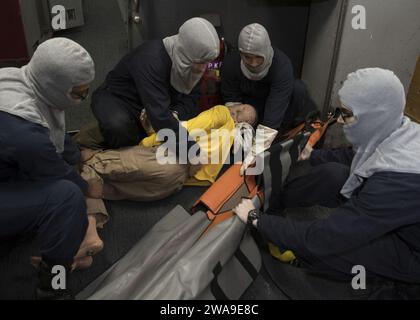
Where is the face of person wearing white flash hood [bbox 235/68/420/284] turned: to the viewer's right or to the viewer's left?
to the viewer's left

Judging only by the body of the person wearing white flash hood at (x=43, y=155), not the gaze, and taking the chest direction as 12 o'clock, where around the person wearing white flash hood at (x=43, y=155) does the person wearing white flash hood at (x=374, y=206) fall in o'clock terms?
the person wearing white flash hood at (x=374, y=206) is roughly at 1 o'clock from the person wearing white flash hood at (x=43, y=155).

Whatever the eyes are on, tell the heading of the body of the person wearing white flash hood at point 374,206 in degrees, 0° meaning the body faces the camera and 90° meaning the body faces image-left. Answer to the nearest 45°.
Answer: approximately 90°

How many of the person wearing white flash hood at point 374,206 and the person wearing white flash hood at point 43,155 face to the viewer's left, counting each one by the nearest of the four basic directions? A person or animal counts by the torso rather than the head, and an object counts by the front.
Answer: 1

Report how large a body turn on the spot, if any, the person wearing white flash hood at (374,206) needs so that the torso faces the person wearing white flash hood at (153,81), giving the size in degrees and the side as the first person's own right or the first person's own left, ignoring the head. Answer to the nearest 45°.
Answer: approximately 45° to the first person's own right

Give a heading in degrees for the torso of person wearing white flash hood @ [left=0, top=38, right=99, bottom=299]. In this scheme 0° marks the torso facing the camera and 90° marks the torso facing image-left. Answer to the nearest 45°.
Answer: approximately 270°
